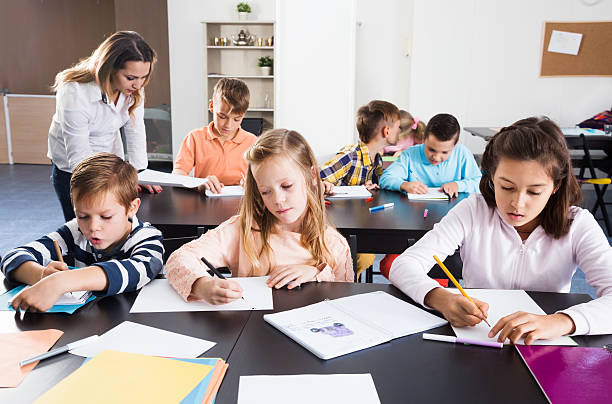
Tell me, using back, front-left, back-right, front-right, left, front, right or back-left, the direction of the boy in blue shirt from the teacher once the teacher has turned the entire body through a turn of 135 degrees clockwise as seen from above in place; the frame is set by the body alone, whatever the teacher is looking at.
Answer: back

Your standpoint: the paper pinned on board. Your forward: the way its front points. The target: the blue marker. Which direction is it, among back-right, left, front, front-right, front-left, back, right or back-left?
front

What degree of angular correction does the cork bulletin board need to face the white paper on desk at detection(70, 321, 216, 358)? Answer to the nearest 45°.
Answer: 0° — it already faces it

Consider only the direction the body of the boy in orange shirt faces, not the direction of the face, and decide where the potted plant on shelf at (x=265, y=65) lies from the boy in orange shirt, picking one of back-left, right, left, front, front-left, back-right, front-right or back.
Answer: back

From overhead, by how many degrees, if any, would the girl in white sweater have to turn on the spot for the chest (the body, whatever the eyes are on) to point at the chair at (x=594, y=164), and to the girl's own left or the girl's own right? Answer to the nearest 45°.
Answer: approximately 180°

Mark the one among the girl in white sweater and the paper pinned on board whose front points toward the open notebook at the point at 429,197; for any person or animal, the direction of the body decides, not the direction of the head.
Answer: the paper pinned on board

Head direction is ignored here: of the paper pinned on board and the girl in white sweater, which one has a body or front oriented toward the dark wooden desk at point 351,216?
the paper pinned on board

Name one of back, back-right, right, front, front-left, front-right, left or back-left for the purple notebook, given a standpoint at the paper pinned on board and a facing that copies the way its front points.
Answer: front

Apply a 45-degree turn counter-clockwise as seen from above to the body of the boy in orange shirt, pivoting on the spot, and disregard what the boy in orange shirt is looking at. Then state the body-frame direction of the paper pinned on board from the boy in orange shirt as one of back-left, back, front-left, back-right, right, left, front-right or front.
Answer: left

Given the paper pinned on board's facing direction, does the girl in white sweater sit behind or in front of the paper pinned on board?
in front

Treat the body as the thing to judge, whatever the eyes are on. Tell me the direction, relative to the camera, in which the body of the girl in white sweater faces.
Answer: toward the camera

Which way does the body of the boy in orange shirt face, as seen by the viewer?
toward the camera

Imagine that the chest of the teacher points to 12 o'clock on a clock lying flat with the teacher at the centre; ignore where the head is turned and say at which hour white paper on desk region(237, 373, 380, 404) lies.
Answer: The white paper on desk is roughly at 1 o'clock from the teacher.

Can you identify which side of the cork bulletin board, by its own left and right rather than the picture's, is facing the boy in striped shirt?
front

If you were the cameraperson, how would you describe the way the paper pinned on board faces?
facing the viewer

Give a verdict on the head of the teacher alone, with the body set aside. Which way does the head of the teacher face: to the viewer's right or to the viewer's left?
to the viewer's right
